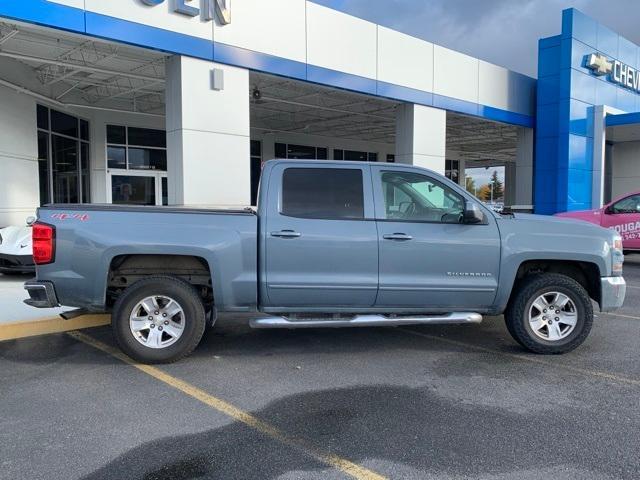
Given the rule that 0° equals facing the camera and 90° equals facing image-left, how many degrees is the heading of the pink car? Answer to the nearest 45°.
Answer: approximately 90°

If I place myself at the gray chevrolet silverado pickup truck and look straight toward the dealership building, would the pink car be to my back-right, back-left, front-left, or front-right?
front-right

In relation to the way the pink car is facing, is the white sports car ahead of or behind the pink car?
ahead

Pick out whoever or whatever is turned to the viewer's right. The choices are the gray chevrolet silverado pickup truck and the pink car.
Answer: the gray chevrolet silverado pickup truck

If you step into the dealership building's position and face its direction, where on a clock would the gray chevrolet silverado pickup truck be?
The gray chevrolet silverado pickup truck is roughly at 1 o'clock from the dealership building.

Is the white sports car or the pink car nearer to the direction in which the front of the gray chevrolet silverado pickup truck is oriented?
the pink car

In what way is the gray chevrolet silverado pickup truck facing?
to the viewer's right

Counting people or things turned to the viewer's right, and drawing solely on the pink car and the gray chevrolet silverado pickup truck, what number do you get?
1

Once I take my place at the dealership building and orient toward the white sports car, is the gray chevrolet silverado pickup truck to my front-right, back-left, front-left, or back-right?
front-left

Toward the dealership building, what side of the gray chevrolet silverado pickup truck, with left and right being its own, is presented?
left

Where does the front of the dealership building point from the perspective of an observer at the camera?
facing the viewer and to the right of the viewer

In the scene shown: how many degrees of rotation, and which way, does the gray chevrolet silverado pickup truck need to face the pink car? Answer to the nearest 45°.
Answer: approximately 45° to its left

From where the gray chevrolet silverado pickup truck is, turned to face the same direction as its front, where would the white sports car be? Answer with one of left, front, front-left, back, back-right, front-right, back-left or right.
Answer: back-left

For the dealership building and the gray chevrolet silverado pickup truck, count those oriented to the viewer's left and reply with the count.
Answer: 0
